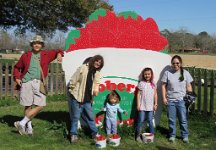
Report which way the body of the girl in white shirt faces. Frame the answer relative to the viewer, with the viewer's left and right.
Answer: facing the viewer

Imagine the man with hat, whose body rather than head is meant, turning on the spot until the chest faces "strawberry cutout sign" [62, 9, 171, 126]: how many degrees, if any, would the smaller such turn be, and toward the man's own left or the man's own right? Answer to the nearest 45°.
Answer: approximately 90° to the man's own left

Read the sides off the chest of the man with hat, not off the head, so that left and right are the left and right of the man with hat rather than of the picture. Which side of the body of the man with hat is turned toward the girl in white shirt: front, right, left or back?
left

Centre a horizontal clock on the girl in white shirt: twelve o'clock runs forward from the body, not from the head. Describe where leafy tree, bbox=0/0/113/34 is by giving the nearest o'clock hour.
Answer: The leafy tree is roughly at 5 o'clock from the girl in white shirt.

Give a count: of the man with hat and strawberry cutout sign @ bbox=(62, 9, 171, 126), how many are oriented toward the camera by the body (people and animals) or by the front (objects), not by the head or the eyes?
2

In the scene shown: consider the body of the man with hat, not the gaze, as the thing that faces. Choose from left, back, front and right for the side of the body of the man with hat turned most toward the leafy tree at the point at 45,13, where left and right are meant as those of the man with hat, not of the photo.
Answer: back

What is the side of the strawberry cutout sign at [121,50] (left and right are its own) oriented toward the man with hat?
right

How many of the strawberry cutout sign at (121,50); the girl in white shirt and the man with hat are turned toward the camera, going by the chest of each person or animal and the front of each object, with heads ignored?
3
